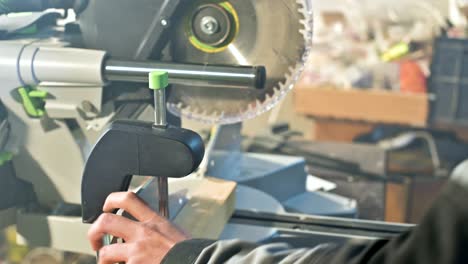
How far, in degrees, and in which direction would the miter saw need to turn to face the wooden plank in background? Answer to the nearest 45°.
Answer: approximately 45° to its left

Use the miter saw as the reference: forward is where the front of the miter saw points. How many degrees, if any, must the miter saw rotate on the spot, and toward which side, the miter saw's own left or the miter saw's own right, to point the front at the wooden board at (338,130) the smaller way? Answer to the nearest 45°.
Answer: approximately 45° to the miter saw's own left

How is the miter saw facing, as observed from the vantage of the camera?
facing to the right of the viewer

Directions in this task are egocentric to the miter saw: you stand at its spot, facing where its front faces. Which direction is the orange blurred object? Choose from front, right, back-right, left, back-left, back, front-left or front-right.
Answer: front-left
